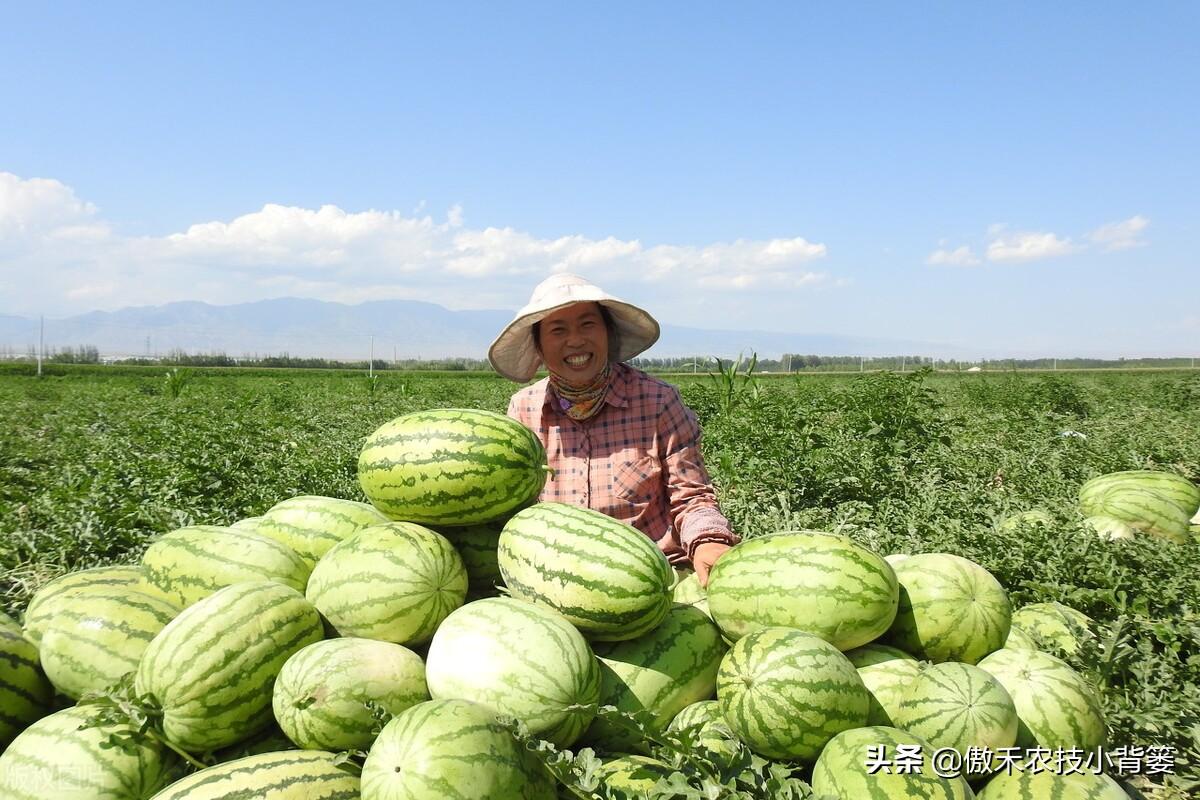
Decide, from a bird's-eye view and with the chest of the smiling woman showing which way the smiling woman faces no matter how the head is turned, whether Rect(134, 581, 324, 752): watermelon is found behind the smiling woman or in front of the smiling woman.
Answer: in front

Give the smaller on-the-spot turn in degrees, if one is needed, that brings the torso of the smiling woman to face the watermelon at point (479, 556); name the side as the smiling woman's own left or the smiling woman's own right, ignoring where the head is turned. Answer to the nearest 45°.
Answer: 0° — they already face it

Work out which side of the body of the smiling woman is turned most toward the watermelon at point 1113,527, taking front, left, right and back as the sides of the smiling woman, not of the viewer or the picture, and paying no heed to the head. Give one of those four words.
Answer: left

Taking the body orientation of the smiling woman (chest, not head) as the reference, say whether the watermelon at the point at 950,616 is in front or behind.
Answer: in front

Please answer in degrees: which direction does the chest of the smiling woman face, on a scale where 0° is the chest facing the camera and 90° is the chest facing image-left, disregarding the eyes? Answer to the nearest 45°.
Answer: approximately 0°

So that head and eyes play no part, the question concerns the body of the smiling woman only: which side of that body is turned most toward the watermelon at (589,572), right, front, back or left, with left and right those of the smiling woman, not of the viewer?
front

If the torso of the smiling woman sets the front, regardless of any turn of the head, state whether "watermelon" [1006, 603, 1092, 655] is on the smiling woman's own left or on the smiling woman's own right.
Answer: on the smiling woman's own left

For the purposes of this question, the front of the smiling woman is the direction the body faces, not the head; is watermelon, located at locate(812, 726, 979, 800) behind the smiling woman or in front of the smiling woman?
in front

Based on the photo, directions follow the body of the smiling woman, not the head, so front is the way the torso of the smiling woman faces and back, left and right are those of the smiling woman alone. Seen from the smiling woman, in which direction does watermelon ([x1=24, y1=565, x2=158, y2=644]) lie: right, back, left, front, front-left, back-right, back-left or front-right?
front-right

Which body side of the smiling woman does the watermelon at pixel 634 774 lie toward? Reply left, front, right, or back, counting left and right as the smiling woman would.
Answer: front

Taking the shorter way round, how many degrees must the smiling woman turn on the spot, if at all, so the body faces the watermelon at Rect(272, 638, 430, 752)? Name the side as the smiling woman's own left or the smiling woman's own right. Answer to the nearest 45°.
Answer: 0° — they already face it
